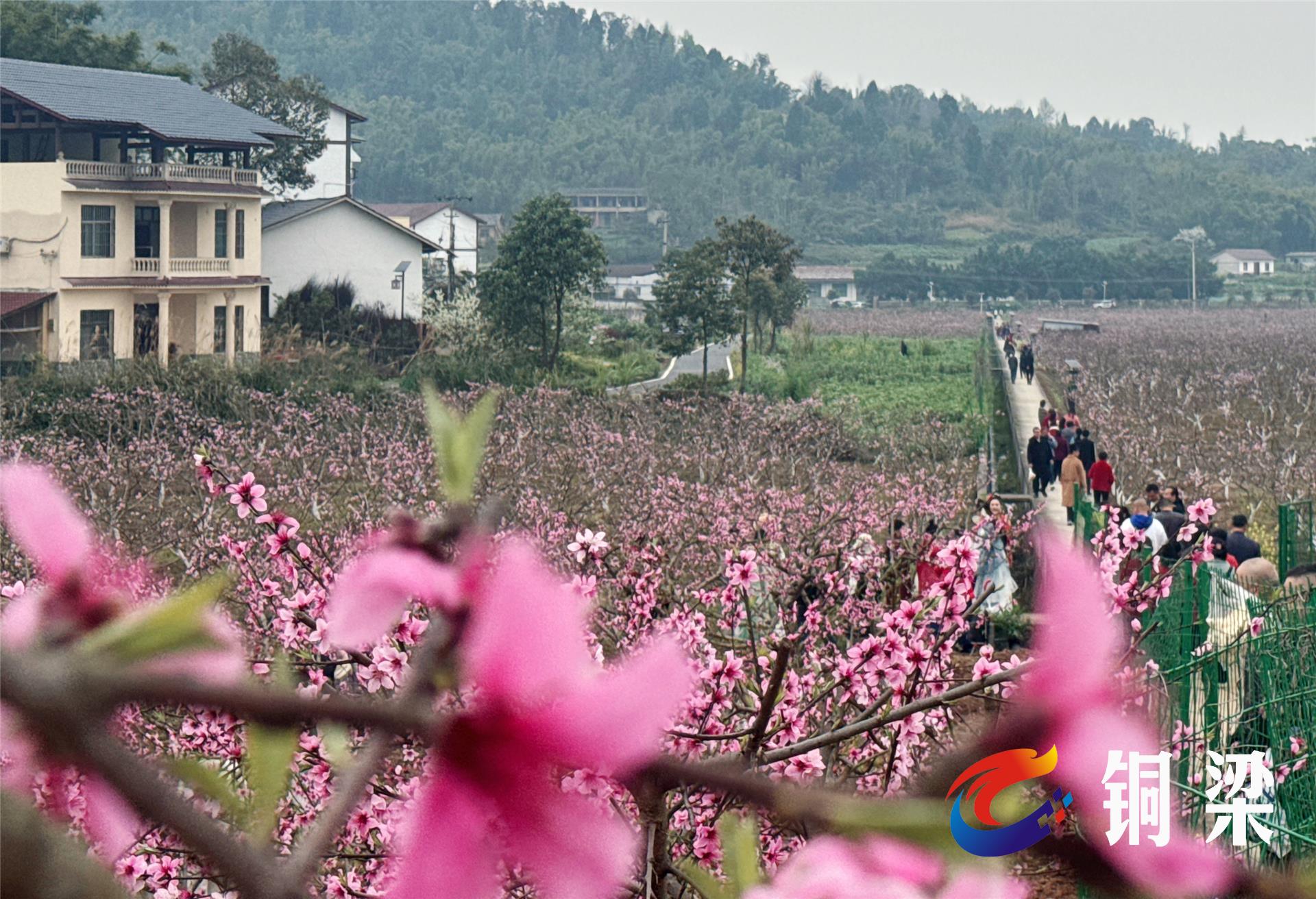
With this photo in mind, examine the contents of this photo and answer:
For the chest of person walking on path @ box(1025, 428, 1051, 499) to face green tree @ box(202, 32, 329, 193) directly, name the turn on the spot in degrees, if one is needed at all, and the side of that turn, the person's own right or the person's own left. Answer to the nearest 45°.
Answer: approximately 135° to the person's own right

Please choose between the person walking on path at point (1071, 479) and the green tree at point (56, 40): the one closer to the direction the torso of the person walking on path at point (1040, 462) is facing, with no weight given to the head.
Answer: the person walking on path

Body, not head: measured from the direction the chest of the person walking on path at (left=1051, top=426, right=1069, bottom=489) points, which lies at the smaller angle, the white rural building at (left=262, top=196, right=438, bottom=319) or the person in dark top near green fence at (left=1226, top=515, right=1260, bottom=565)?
the person in dark top near green fence

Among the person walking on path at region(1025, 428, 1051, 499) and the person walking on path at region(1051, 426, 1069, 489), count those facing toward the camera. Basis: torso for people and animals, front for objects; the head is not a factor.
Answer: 2

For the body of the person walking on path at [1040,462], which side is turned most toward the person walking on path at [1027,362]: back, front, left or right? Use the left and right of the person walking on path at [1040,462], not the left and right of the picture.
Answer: back

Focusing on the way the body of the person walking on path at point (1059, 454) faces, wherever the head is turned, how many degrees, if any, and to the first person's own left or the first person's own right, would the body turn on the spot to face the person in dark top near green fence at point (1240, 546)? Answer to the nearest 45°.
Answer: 0° — they already face them
